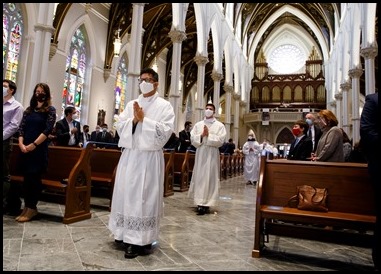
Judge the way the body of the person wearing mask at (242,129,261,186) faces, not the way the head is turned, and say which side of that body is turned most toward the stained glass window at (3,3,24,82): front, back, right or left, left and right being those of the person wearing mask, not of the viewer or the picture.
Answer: right

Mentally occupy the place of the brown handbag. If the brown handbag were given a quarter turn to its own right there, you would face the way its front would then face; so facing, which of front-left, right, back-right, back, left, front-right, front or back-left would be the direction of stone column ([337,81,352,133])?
right

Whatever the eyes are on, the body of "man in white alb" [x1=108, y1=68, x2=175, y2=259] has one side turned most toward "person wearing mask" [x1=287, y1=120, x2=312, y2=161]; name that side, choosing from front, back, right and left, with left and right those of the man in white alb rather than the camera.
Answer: back

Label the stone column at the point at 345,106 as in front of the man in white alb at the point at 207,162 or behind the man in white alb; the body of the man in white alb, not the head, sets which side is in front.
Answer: behind

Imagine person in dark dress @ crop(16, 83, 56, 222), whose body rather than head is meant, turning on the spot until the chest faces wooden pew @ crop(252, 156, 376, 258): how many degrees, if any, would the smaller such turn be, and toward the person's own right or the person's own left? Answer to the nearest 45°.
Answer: approximately 90° to the person's own left

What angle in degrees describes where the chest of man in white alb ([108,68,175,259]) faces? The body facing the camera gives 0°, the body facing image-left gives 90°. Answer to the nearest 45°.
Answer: approximately 45°

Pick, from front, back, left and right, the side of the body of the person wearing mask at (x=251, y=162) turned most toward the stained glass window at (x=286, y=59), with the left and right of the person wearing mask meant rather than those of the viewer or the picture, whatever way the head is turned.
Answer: back
